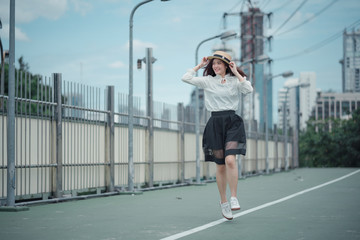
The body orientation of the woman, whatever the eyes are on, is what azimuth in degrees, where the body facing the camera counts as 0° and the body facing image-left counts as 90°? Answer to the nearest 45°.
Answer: approximately 0°
